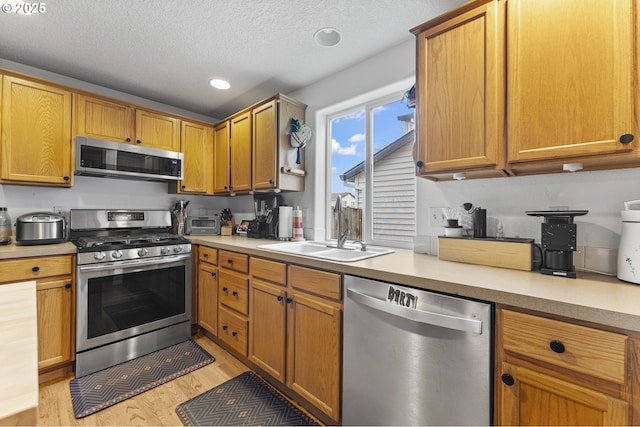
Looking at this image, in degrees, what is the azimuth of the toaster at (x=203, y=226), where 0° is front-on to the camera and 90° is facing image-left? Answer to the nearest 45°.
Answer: approximately 0°

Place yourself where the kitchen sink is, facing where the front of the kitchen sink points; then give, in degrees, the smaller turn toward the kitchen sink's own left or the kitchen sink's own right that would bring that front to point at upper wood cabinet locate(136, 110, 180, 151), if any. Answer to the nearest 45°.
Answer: approximately 45° to the kitchen sink's own right

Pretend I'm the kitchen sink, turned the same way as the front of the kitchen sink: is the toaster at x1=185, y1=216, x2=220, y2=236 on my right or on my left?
on my right

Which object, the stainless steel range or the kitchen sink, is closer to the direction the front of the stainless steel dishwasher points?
the stainless steel range

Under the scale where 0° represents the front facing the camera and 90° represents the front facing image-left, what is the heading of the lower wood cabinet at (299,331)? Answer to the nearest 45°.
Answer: approximately 45°

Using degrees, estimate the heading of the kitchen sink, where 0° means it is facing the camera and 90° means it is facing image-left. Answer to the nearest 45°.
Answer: approximately 45°

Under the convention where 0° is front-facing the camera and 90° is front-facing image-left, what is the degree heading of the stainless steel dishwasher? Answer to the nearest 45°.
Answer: approximately 45°

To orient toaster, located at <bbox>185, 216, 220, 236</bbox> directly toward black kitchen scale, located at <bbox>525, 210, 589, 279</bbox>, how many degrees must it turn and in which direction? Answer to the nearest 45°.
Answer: approximately 45° to its left
